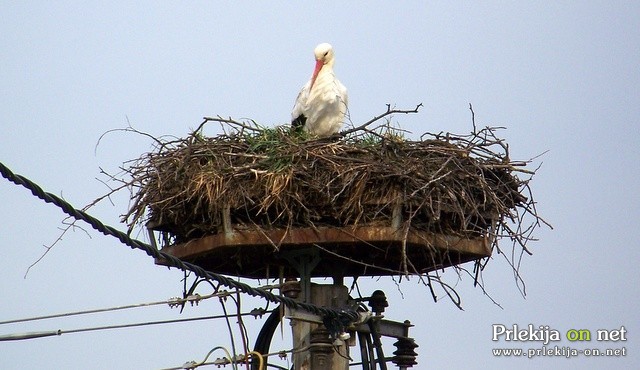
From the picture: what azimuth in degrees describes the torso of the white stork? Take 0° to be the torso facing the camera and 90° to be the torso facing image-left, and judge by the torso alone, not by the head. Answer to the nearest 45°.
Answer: approximately 315°

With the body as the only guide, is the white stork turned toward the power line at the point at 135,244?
no
